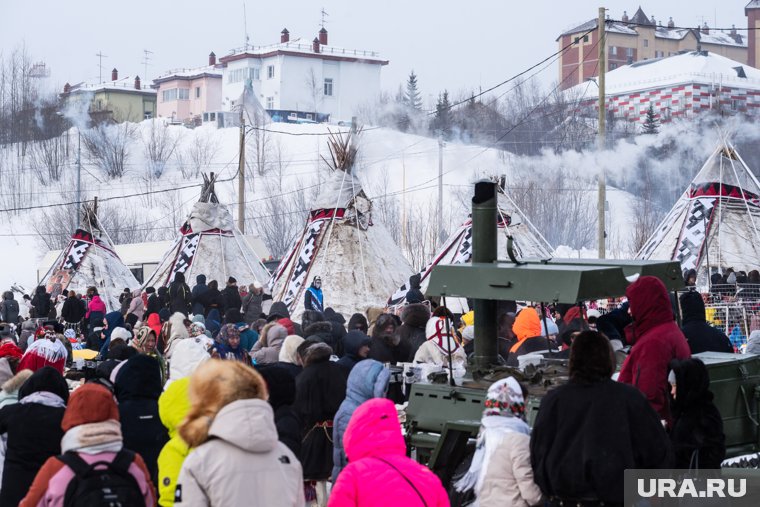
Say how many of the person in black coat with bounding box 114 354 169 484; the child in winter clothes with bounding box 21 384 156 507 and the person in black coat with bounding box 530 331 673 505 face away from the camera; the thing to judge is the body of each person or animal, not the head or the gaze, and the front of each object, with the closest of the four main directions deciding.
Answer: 3

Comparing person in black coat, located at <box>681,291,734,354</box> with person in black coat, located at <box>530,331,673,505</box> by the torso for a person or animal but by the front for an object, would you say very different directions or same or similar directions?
same or similar directions

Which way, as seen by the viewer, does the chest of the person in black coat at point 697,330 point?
away from the camera

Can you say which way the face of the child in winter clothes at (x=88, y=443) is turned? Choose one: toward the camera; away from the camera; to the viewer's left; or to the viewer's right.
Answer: away from the camera

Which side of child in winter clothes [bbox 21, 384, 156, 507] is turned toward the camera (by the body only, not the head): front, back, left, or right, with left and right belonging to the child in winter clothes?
back

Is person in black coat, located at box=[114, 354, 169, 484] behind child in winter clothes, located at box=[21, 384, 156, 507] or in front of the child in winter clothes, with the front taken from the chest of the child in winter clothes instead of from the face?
in front

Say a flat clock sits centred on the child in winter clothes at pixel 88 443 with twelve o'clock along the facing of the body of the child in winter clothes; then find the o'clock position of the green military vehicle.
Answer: The green military vehicle is roughly at 2 o'clock from the child in winter clothes.

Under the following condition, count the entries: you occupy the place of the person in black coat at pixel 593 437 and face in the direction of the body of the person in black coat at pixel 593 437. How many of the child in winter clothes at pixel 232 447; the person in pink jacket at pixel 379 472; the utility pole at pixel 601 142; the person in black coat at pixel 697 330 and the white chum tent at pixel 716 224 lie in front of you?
3

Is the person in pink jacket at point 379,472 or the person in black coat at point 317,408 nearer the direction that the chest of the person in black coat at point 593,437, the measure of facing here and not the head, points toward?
the person in black coat

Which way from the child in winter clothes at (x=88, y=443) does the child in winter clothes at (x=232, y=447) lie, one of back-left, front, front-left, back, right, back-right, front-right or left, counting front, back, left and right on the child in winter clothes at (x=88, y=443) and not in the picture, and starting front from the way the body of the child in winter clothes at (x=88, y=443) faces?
back-right

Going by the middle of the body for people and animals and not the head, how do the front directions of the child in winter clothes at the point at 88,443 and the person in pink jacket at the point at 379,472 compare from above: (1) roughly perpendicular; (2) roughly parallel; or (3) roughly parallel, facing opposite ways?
roughly parallel

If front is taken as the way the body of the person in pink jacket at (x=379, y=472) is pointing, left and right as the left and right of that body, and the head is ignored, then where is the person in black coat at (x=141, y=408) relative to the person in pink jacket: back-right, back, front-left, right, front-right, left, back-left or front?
front-left

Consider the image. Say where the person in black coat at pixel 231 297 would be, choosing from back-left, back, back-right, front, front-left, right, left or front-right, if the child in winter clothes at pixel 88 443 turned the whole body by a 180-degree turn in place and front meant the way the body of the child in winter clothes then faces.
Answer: back

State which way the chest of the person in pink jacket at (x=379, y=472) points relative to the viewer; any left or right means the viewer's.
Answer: facing away from the viewer

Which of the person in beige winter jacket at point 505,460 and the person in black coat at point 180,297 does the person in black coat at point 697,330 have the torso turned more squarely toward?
the person in black coat

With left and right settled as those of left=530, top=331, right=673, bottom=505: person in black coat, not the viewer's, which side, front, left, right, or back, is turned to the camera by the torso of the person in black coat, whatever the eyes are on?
back

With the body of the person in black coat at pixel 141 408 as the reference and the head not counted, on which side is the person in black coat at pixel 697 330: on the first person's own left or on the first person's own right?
on the first person's own right

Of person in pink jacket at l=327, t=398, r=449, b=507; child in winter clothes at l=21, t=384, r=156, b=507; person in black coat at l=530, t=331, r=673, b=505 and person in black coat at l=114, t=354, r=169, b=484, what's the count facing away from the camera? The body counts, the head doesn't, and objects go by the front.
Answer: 4

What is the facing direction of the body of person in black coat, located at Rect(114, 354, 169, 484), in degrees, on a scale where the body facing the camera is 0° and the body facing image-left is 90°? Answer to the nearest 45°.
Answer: approximately 180°
